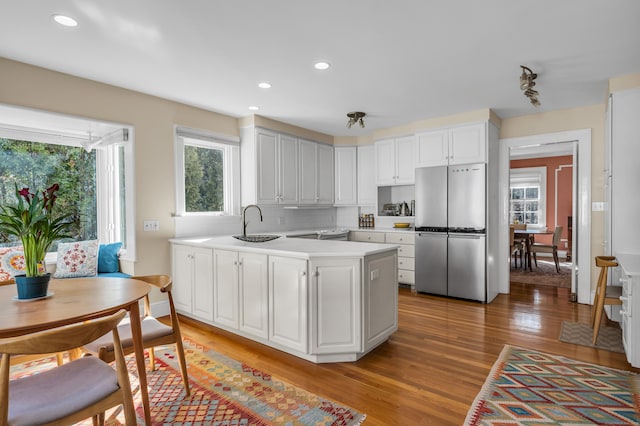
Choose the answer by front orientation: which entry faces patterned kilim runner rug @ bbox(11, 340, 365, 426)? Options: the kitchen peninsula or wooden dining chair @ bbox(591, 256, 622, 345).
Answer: the kitchen peninsula

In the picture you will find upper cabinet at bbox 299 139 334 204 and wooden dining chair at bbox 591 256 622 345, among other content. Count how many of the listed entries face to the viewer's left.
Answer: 0

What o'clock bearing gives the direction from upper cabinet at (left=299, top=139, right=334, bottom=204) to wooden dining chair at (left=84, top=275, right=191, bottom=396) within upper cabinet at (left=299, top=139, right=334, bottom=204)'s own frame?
The wooden dining chair is roughly at 2 o'clock from the upper cabinet.

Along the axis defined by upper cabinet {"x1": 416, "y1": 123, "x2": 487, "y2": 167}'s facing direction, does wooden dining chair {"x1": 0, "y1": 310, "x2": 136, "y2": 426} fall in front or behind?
in front

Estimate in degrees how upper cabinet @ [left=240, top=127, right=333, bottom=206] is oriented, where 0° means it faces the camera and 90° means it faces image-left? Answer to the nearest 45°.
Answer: approximately 315°

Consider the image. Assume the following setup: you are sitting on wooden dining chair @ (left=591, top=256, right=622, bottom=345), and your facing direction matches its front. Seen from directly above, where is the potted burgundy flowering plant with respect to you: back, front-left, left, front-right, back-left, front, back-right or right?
back-right

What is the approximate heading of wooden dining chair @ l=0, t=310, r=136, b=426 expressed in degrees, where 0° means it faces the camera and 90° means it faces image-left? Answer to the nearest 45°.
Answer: approximately 135°

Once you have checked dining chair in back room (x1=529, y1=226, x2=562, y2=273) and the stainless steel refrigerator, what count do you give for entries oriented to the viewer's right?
0

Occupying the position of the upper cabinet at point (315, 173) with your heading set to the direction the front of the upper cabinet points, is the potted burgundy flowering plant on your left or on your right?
on your right

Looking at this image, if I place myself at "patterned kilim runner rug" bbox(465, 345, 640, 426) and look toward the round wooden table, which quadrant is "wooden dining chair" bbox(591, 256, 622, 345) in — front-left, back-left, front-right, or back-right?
back-right

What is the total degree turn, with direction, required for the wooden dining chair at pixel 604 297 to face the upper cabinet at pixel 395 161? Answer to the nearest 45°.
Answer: approximately 180°

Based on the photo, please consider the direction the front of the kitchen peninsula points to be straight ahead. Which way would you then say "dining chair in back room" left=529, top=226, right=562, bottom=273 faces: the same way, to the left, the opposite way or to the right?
to the right
